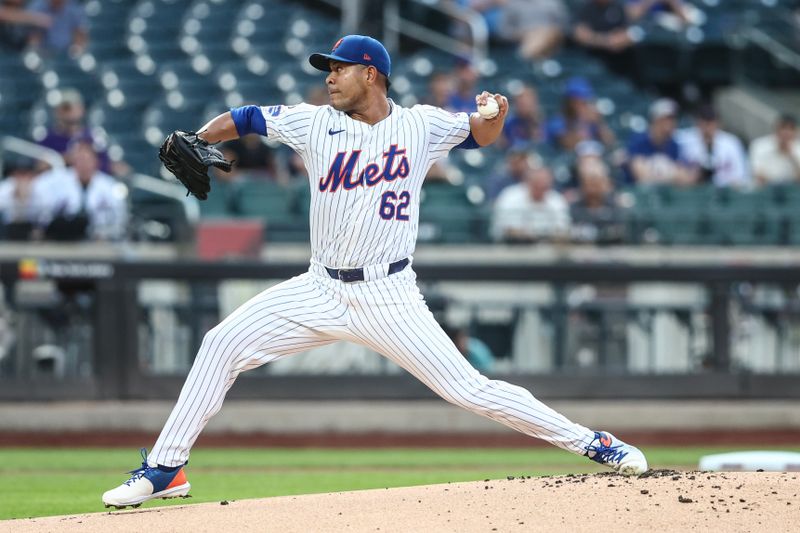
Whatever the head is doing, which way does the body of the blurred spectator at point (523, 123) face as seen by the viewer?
toward the camera

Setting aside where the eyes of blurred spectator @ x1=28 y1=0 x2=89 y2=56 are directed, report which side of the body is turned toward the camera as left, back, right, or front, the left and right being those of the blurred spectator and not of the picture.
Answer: front

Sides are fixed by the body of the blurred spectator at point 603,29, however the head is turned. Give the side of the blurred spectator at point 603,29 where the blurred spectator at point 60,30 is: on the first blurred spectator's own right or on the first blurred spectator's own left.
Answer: on the first blurred spectator's own right

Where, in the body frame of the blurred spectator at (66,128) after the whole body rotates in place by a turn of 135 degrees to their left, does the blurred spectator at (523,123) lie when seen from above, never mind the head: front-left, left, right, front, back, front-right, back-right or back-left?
front-right

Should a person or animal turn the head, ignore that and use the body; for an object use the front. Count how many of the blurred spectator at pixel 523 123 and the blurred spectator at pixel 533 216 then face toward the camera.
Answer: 2

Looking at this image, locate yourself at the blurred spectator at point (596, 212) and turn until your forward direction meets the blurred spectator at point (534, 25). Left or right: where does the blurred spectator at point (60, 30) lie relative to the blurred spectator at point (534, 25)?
left

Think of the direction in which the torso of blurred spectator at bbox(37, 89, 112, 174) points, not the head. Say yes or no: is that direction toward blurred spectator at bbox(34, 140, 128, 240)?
yes

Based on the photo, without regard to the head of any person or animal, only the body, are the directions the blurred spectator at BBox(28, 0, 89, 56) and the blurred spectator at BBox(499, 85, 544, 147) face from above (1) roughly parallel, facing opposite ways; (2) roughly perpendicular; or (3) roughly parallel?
roughly parallel

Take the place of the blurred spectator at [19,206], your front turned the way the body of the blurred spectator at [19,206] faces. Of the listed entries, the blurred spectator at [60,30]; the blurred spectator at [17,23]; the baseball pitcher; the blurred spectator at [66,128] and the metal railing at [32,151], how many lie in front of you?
1

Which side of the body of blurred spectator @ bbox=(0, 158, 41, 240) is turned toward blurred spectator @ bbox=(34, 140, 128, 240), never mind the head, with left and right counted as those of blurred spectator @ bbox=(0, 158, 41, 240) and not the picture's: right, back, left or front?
left

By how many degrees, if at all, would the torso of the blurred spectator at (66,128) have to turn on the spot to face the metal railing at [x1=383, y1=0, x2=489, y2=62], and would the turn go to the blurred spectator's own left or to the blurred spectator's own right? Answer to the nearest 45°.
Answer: approximately 135° to the blurred spectator's own left

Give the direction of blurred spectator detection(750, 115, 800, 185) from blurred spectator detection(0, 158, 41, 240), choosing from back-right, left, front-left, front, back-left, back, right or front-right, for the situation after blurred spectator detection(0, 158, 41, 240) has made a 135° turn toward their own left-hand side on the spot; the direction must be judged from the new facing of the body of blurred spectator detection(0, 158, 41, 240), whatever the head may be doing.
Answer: front-right

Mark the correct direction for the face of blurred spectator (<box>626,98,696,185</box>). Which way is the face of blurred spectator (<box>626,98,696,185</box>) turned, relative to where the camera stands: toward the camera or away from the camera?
toward the camera

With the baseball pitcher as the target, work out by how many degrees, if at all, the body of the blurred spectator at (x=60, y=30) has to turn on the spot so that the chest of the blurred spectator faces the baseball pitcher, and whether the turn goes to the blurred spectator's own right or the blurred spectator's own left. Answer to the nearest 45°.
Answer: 0° — they already face them

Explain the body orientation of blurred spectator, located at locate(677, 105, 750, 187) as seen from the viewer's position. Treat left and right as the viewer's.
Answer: facing the viewer
